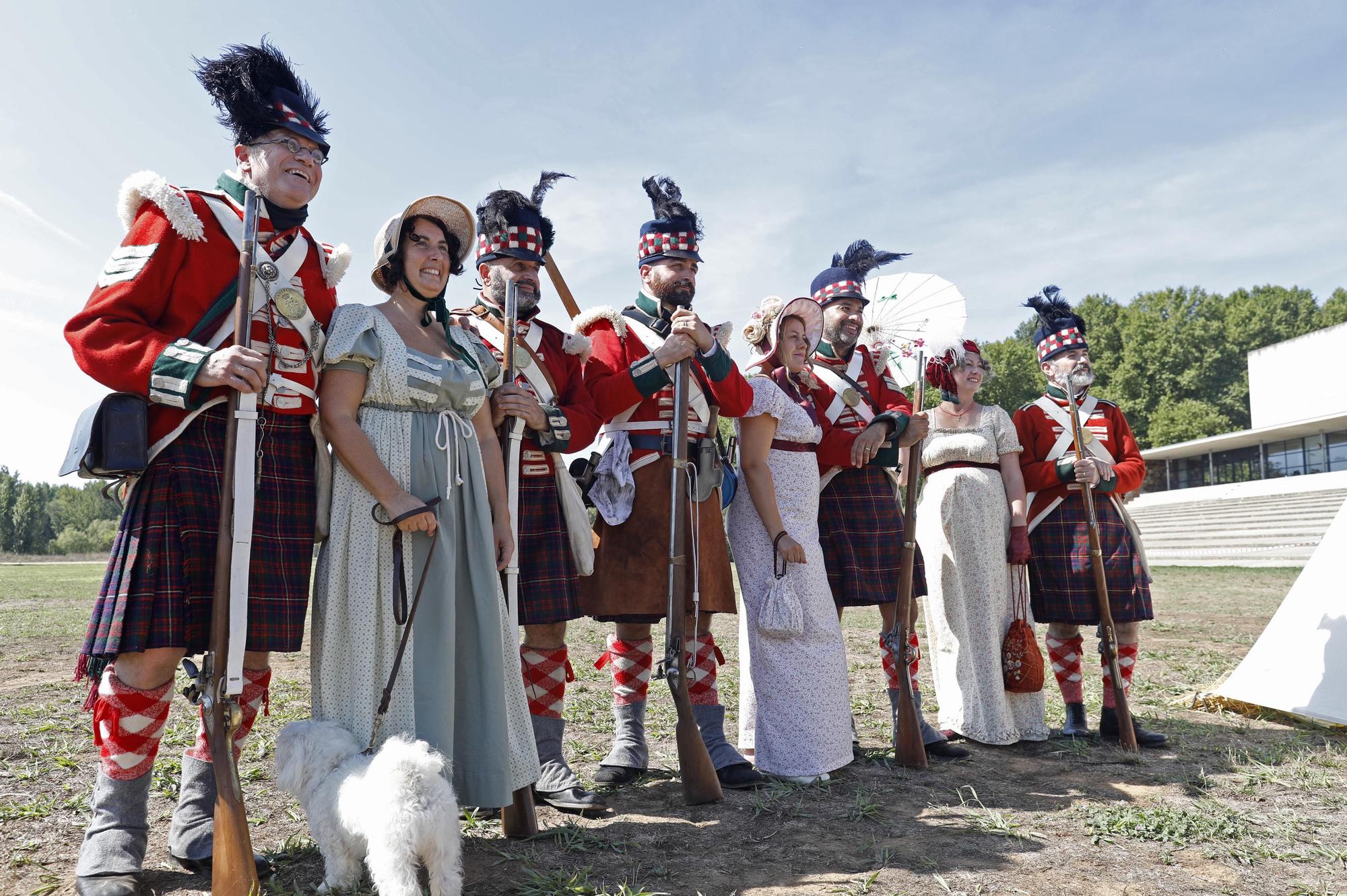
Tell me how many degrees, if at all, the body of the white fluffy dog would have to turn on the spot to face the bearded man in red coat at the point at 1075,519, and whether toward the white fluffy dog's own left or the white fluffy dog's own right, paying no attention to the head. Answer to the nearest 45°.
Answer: approximately 90° to the white fluffy dog's own right

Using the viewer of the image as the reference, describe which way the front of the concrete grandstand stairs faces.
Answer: facing the viewer

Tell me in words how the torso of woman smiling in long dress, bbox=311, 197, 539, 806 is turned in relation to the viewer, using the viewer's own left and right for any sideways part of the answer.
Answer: facing the viewer and to the right of the viewer

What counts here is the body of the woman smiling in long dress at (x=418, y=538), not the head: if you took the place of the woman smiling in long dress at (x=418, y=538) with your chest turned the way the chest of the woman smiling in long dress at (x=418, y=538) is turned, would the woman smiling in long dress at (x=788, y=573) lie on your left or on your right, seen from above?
on your left

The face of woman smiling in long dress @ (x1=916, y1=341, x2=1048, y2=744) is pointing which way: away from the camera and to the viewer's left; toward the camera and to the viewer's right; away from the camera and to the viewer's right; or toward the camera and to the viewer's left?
toward the camera and to the viewer's right

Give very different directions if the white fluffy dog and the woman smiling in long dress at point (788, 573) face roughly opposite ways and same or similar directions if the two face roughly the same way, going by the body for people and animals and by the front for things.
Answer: very different directions

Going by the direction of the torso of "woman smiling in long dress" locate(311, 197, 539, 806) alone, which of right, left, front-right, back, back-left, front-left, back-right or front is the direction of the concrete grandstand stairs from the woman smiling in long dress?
left

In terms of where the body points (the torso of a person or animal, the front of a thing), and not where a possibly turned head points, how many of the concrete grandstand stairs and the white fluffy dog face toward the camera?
1

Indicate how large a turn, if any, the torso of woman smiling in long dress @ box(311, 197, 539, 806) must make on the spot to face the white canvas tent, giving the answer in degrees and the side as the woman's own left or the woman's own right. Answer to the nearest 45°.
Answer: approximately 45° to the woman's own left

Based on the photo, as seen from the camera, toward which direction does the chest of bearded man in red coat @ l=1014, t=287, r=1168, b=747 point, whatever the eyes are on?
toward the camera

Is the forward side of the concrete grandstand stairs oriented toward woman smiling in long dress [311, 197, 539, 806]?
yes

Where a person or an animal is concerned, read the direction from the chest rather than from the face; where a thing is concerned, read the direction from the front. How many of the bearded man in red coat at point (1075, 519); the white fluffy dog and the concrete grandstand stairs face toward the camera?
2

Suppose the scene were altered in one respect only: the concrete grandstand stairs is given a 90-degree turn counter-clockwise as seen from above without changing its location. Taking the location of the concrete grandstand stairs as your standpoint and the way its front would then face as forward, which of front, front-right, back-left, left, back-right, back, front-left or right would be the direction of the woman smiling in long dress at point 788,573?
right

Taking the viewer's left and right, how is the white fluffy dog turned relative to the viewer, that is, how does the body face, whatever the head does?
facing away from the viewer and to the left of the viewer

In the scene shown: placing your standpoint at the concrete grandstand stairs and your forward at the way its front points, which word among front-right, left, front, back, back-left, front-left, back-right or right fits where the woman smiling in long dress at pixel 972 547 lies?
front

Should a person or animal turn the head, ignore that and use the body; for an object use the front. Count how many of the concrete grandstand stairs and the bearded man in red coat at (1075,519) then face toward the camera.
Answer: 2
